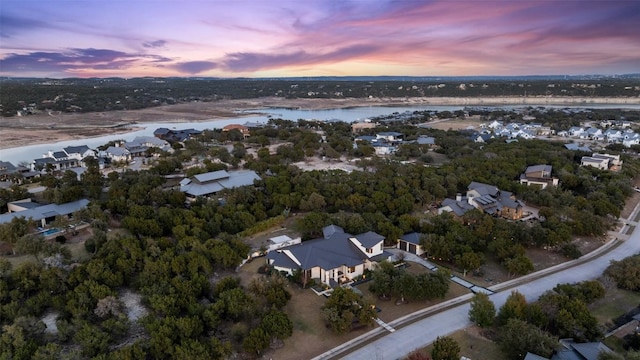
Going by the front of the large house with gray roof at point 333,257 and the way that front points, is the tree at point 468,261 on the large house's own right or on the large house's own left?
on the large house's own left

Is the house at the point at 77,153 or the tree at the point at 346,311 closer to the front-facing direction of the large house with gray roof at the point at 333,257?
the tree

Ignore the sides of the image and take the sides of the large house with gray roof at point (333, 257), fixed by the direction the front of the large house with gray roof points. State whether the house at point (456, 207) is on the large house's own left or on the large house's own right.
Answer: on the large house's own left

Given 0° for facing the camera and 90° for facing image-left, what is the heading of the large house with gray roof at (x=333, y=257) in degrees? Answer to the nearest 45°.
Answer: approximately 315°

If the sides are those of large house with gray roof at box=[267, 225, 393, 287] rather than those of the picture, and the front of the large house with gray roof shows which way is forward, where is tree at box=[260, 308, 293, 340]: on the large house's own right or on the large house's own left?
on the large house's own right

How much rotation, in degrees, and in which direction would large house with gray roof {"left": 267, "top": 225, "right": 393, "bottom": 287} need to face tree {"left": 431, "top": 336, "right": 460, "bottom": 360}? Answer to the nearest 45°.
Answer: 0° — it already faces it

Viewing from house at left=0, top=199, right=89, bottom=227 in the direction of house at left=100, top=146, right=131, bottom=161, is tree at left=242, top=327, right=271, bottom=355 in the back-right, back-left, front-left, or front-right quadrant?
back-right

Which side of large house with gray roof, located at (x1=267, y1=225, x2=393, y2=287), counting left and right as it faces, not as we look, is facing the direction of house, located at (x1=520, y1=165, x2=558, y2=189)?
left

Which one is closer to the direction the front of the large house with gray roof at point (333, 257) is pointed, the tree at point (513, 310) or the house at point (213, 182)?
the tree

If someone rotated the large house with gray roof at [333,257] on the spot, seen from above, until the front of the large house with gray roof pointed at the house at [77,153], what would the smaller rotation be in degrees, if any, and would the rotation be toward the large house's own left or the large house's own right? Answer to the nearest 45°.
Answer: approximately 180°

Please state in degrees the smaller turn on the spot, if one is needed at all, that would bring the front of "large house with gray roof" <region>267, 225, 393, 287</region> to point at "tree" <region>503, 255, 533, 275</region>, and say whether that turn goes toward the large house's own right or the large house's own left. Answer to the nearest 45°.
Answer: approximately 45° to the large house's own left

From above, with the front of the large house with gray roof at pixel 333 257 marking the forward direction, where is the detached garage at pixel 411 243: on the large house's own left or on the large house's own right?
on the large house's own left

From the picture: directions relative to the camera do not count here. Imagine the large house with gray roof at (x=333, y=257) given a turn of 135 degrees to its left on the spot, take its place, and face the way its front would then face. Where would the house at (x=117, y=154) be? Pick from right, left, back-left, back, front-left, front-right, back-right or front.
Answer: front-left

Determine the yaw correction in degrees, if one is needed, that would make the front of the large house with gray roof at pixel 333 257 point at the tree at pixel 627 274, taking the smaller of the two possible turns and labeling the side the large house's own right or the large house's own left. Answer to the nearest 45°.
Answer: approximately 45° to the large house's own left

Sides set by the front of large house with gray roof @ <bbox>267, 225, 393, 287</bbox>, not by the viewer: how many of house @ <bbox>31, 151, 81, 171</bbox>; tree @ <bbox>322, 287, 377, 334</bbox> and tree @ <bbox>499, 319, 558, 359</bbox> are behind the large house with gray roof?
1
